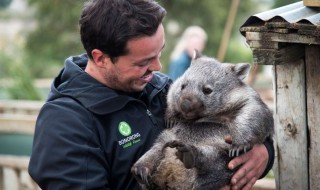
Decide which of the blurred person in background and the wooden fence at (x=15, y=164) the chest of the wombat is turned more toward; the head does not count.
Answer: the wooden fence

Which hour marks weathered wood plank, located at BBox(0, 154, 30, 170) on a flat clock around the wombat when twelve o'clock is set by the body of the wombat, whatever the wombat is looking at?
The weathered wood plank is roughly at 3 o'clock from the wombat.

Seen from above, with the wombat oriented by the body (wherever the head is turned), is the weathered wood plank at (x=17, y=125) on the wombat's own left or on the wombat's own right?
on the wombat's own right

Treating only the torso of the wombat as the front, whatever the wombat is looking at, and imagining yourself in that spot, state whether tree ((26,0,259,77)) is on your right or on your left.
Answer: on your right

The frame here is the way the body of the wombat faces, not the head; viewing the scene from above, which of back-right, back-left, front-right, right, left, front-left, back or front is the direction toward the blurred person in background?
back-right

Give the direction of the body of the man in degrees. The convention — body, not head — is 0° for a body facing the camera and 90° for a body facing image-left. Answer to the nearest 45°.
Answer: approximately 315°

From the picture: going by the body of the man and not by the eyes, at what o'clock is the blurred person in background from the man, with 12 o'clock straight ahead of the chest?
The blurred person in background is roughly at 8 o'clock from the man.

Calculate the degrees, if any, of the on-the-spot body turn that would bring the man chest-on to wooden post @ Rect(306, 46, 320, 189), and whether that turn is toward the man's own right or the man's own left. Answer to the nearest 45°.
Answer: approximately 45° to the man's own left

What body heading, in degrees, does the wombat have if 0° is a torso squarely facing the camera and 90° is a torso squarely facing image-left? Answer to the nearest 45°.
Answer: approximately 45°

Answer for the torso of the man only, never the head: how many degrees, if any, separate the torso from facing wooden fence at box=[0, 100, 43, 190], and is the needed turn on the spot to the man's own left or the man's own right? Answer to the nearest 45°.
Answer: approximately 180°

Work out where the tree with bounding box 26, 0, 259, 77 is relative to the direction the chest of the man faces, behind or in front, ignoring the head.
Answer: behind

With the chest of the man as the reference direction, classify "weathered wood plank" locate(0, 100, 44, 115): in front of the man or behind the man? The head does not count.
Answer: behind
